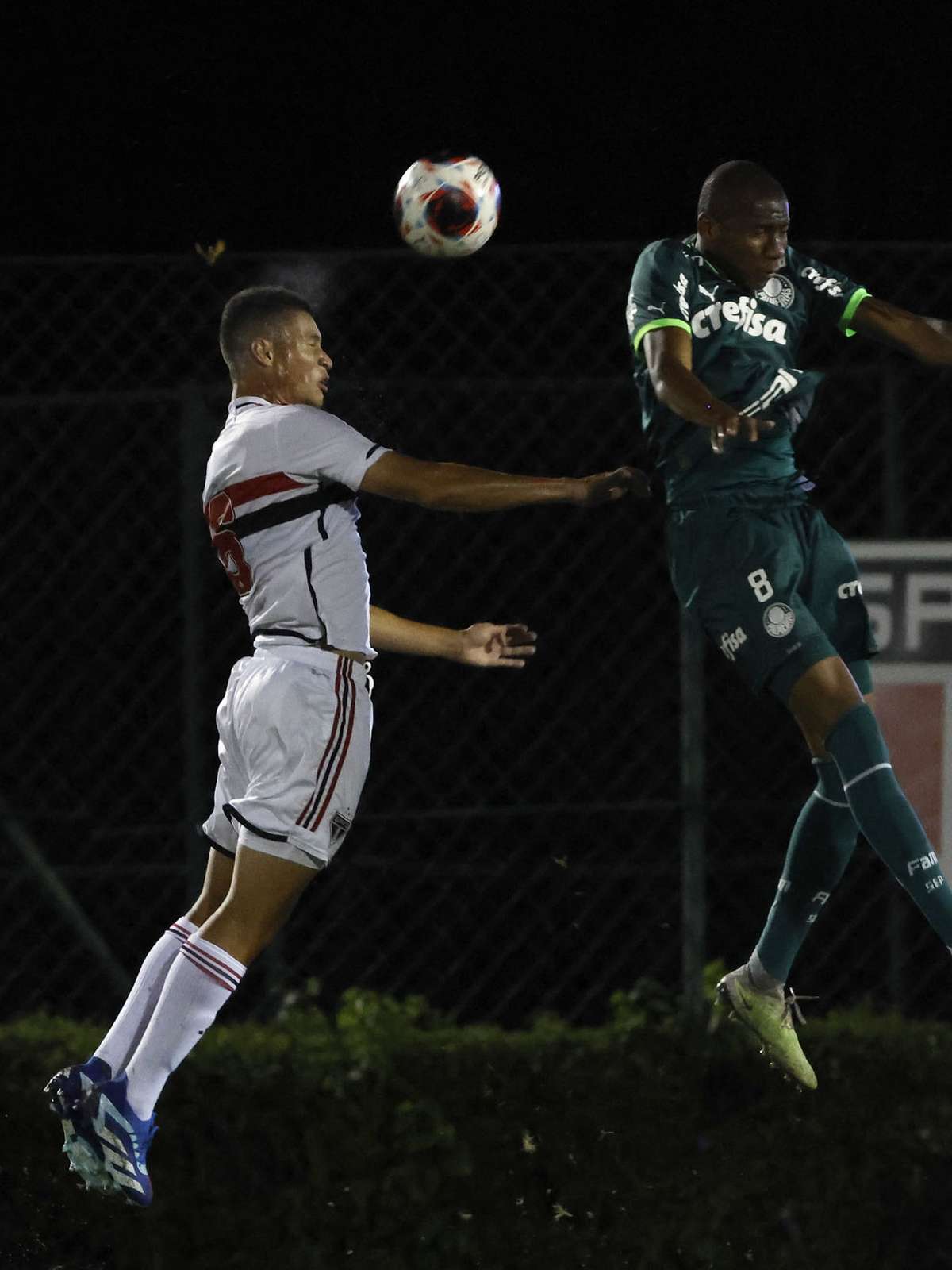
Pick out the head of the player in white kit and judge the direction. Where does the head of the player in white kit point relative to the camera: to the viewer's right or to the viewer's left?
to the viewer's right

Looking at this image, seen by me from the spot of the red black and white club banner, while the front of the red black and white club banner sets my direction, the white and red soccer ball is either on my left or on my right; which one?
on my right

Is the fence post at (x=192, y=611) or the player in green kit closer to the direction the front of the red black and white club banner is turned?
the player in green kit

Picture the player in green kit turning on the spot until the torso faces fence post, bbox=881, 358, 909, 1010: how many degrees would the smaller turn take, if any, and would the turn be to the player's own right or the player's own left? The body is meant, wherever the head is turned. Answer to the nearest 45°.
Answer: approximately 90° to the player's own left

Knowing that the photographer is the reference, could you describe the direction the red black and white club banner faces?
facing the viewer

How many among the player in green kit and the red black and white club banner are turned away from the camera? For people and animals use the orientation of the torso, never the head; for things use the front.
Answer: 0

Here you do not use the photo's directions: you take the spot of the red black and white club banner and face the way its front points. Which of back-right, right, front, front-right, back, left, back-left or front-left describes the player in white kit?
front-right

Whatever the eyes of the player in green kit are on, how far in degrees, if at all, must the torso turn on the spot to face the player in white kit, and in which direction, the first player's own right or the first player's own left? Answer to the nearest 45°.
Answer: approximately 90° to the first player's own right

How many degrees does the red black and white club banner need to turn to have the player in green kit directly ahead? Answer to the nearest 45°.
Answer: approximately 45° to its right
